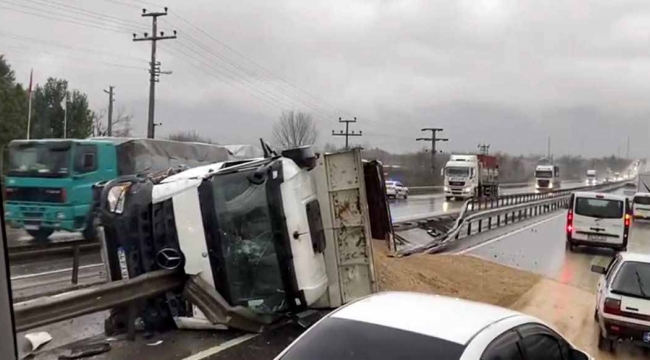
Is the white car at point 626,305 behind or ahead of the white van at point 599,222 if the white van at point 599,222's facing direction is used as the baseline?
behind

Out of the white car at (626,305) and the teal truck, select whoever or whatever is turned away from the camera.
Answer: the white car

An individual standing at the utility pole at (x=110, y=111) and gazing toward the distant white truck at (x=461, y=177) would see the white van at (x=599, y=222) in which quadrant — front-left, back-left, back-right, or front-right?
front-right

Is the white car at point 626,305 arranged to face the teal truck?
no

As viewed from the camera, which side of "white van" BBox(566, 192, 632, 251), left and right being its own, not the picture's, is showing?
back

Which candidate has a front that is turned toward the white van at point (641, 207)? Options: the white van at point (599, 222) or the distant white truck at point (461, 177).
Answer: the white van at point (599, 222)

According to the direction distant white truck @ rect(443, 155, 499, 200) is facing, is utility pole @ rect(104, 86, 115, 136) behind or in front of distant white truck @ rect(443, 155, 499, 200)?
in front

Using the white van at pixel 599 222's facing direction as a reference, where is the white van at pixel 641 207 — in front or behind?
in front

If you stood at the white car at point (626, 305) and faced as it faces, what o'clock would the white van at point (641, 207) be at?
The white van is roughly at 12 o'clock from the white car.

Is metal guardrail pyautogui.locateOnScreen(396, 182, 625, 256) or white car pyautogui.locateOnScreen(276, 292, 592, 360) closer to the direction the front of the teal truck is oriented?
the white car

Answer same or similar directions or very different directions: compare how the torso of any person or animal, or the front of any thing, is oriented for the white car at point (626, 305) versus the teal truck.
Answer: very different directions

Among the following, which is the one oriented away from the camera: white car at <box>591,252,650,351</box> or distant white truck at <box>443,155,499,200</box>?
the white car

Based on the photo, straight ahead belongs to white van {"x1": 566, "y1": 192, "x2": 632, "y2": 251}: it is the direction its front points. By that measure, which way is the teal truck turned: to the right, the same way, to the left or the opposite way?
the opposite way

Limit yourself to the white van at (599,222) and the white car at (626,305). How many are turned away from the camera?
2

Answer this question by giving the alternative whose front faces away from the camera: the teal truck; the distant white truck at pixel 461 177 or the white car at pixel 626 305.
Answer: the white car

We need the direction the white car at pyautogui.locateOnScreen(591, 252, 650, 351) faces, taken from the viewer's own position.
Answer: facing away from the viewer

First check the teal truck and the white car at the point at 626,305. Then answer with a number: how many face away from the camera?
1

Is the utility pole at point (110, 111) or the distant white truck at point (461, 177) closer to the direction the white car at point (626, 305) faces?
the distant white truck
